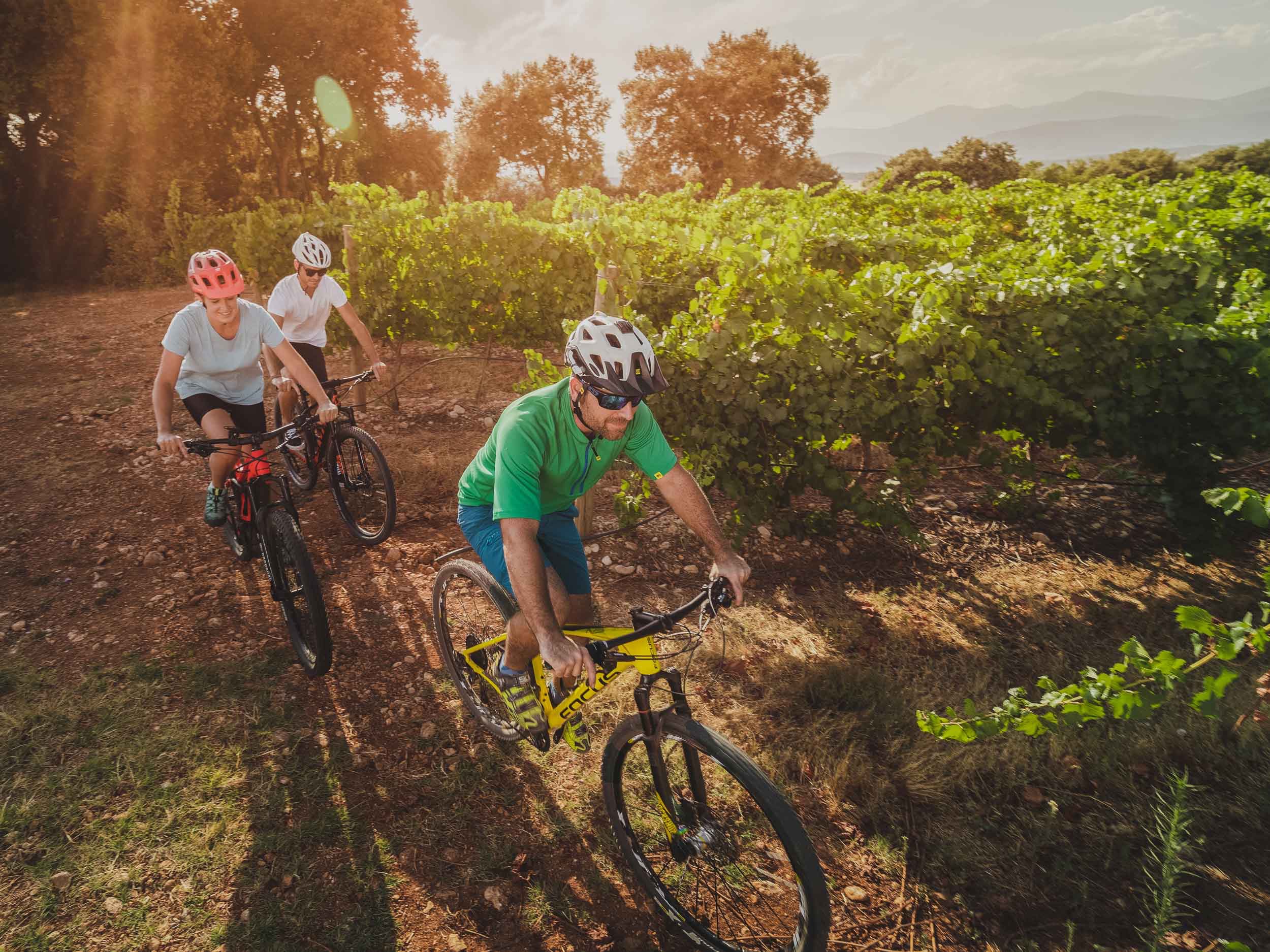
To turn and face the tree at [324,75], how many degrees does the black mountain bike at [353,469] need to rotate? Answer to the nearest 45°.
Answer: approximately 135° to its left

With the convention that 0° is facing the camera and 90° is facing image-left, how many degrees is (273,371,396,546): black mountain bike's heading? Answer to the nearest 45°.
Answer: approximately 315°

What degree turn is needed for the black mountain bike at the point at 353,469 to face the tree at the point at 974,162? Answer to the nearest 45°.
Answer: approximately 90° to its left

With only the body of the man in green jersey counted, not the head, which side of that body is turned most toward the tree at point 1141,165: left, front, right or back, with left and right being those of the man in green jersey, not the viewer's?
left

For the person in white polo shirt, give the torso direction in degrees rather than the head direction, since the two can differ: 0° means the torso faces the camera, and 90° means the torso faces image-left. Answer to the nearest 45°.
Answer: approximately 315°

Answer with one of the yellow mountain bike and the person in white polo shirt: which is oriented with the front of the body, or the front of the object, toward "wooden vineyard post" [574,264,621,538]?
the person in white polo shirt

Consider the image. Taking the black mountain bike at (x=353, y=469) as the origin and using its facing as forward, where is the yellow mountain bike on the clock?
The yellow mountain bike is roughly at 1 o'clock from the black mountain bike.
